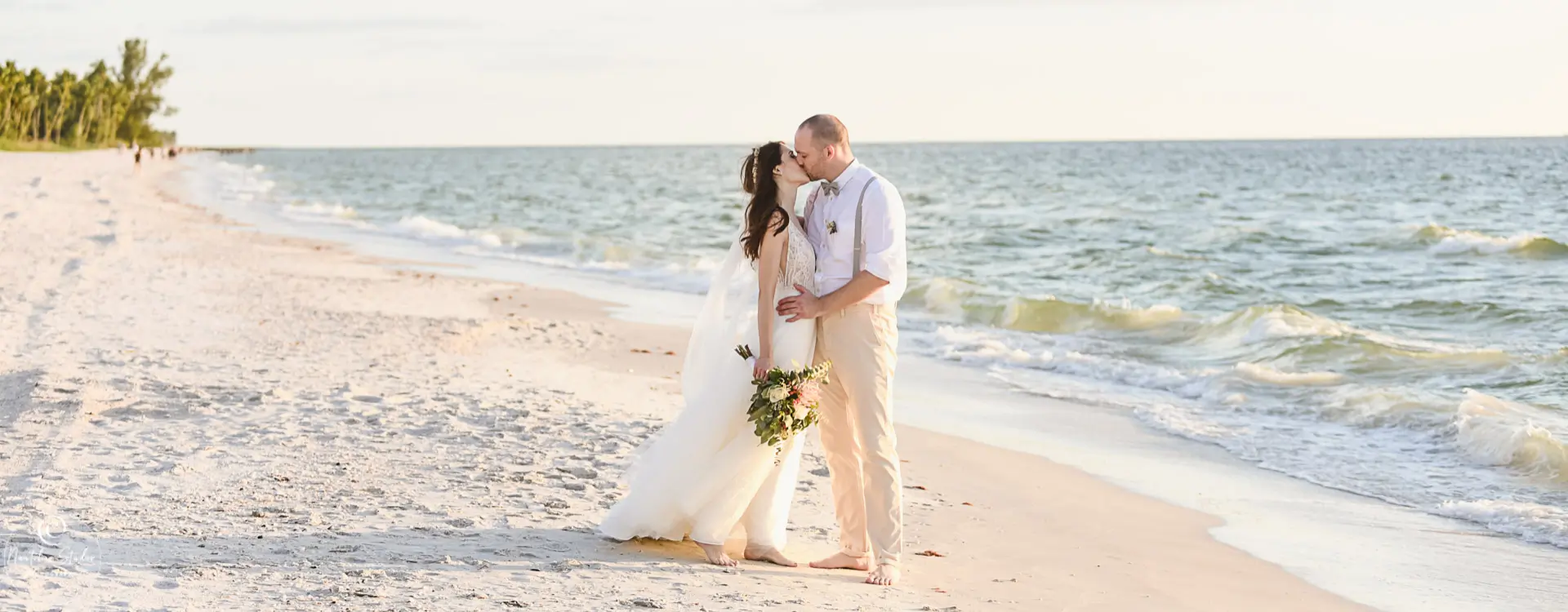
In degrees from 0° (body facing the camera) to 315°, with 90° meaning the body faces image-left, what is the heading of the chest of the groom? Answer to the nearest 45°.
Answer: approximately 45°

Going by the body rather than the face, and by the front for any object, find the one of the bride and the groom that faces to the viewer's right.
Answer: the bride

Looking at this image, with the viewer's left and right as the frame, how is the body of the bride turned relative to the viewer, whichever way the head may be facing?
facing to the right of the viewer

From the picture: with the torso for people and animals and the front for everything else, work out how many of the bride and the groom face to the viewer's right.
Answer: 1

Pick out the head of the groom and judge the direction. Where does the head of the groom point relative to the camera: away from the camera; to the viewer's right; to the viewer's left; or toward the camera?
to the viewer's left

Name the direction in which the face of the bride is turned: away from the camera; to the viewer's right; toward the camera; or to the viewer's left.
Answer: to the viewer's right
